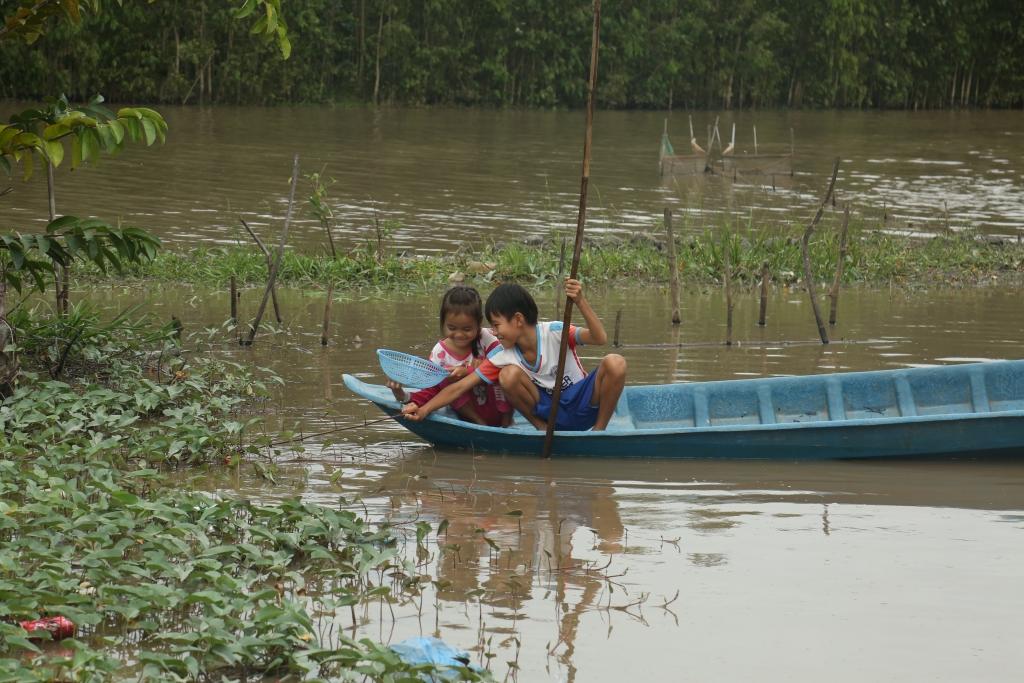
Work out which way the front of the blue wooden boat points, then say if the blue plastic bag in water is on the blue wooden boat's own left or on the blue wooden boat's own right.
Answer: on the blue wooden boat's own left

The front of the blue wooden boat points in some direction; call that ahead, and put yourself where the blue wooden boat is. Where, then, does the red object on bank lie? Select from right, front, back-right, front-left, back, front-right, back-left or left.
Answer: front-left

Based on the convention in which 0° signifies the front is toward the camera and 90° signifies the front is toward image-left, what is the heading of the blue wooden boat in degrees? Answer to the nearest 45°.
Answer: approximately 90°
